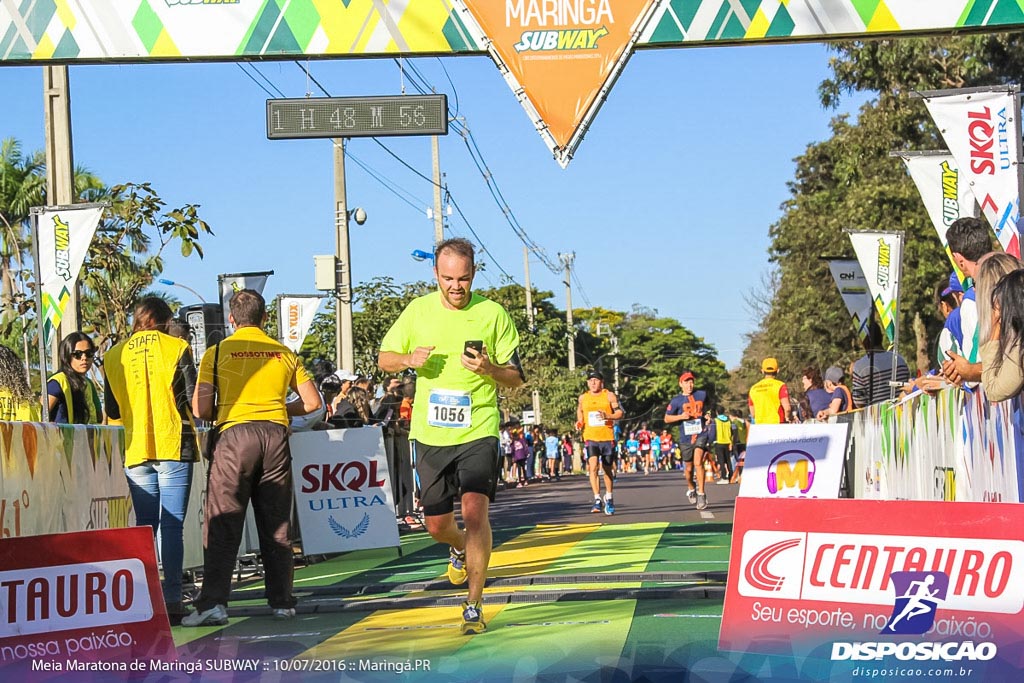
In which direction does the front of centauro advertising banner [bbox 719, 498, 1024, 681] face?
toward the camera

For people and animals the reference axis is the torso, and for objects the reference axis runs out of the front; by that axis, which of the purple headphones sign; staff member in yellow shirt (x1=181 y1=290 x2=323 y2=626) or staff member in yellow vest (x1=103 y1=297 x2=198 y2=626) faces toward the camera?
the purple headphones sign

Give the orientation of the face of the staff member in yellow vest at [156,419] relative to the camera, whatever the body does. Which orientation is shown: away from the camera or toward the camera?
away from the camera

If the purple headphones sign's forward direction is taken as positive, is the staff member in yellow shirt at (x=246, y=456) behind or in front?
in front

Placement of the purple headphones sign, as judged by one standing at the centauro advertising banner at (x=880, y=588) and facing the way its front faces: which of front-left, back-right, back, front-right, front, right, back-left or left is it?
back

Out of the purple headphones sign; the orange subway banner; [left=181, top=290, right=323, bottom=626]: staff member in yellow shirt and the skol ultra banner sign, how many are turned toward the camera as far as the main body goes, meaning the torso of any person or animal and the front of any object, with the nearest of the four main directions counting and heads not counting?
3

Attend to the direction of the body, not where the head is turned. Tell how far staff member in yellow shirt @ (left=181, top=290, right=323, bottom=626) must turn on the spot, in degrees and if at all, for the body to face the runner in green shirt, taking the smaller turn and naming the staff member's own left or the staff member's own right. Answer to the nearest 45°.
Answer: approximately 135° to the staff member's own right

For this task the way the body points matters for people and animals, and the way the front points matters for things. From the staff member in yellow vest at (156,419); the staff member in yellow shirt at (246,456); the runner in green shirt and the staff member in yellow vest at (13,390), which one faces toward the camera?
the runner in green shirt

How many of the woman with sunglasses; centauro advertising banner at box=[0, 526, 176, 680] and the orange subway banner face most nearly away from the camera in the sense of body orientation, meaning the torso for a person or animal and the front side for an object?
0

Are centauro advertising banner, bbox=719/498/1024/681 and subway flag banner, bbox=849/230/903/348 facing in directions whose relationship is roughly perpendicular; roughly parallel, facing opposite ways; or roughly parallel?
roughly parallel

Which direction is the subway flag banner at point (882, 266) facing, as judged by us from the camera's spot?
facing the viewer

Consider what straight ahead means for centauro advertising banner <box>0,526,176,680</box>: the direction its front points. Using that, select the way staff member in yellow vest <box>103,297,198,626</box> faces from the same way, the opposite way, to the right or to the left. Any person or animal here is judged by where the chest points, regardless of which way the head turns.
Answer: the opposite way

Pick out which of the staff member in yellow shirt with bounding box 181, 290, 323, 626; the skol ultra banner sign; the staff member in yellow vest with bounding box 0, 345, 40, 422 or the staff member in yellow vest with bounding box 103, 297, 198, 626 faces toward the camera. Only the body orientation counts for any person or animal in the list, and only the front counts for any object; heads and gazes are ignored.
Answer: the skol ultra banner sign

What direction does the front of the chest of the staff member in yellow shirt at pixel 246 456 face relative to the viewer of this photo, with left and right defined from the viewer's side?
facing away from the viewer

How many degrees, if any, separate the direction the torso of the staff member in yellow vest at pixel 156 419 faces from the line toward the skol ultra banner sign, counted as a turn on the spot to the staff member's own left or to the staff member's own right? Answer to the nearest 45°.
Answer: approximately 45° to the staff member's own right

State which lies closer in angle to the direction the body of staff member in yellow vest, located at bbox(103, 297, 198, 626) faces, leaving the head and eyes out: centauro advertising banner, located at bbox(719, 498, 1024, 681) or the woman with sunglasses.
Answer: the woman with sunglasses
